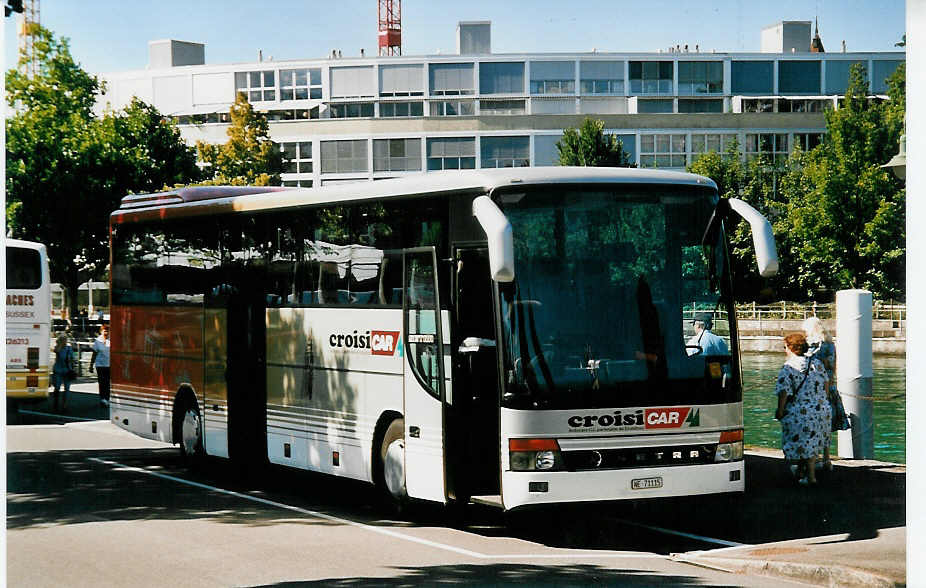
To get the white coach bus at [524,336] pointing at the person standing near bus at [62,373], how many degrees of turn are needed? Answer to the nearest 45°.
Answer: approximately 180°

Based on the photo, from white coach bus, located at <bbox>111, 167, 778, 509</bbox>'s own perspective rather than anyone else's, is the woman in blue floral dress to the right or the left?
on its left

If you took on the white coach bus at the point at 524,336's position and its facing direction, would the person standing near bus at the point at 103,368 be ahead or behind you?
behind

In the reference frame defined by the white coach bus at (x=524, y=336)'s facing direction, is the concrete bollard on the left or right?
on its left

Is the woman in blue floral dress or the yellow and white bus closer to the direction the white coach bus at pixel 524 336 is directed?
the woman in blue floral dress

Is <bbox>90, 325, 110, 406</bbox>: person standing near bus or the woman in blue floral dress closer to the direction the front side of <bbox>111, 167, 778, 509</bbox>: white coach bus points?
the woman in blue floral dress

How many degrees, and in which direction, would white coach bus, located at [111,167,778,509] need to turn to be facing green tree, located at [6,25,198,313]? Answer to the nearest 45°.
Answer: approximately 180°

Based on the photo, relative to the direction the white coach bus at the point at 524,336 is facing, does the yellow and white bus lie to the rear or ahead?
to the rear

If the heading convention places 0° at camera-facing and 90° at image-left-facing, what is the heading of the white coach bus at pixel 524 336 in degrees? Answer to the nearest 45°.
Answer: approximately 315°

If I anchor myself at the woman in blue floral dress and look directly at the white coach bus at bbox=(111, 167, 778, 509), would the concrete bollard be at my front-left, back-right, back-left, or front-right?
back-right
